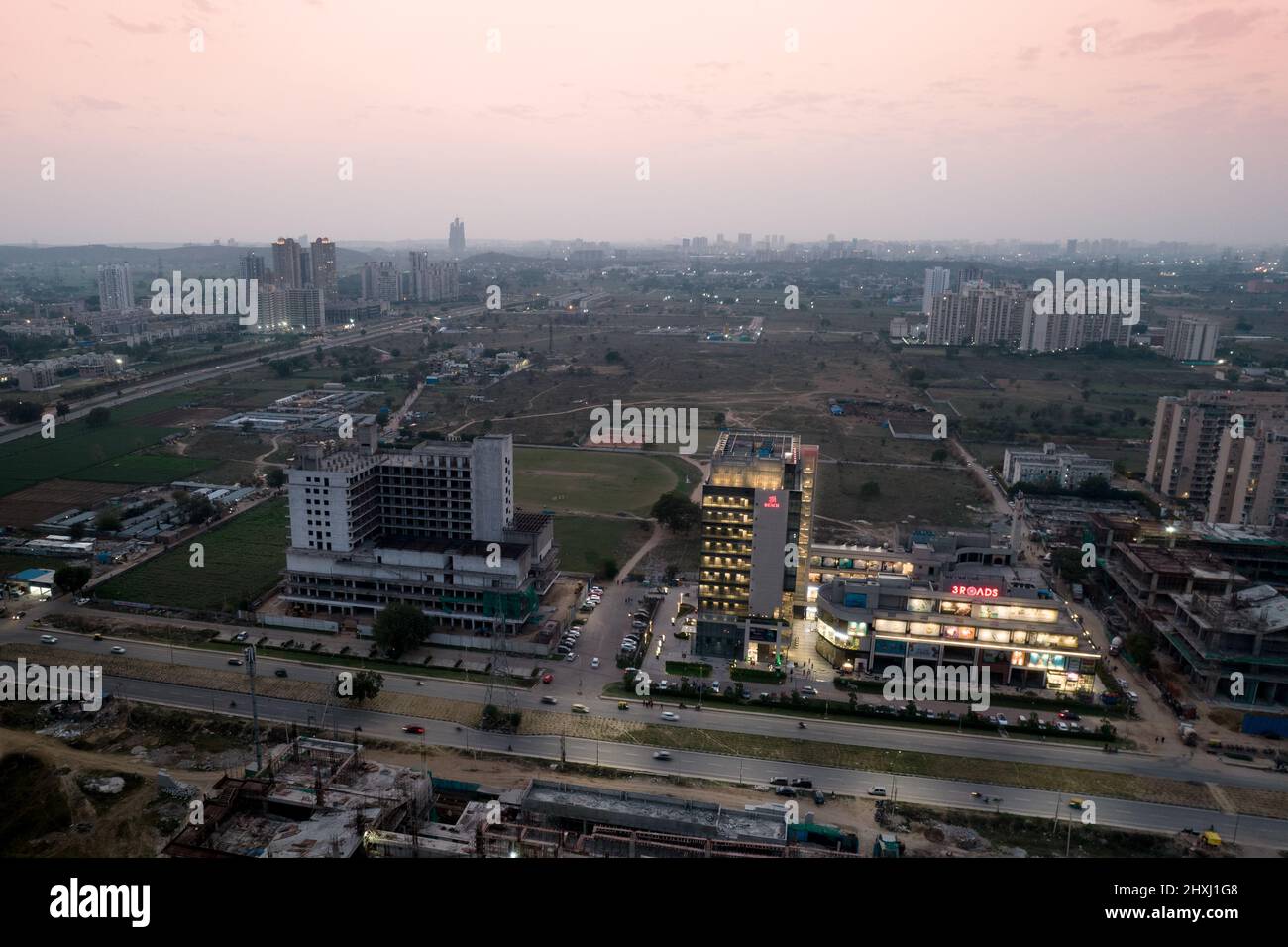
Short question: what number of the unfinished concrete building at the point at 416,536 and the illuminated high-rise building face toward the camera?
2

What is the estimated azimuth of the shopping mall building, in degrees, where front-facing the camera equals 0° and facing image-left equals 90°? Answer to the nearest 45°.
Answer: approximately 0°

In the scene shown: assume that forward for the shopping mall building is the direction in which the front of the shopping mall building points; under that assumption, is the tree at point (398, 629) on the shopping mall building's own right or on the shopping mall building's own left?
on the shopping mall building's own right

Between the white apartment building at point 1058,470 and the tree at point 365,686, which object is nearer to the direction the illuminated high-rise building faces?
the tree

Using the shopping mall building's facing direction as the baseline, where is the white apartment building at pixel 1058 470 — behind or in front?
behind

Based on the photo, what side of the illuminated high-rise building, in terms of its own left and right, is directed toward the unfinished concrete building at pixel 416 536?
right
